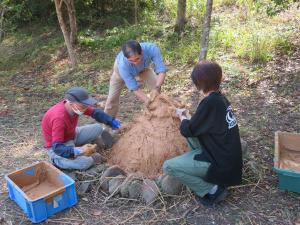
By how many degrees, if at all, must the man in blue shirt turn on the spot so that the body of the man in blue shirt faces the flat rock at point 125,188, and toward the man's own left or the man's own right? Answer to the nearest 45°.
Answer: approximately 45° to the man's own right

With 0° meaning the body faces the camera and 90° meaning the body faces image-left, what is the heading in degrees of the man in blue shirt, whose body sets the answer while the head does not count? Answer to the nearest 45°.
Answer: approximately 315°

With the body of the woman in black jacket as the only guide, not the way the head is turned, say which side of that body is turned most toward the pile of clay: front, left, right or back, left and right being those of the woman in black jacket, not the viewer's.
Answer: front

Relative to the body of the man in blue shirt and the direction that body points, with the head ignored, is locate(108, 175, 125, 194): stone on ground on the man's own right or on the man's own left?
on the man's own right

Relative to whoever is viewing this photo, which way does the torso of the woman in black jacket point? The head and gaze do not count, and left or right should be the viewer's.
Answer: facing away from the viewer and to the left of the viewer

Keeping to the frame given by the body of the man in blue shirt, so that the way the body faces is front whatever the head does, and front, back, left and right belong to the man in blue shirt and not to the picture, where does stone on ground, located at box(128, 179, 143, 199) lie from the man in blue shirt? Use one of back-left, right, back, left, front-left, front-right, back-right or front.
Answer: front-right

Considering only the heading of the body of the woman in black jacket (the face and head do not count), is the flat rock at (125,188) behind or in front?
in front

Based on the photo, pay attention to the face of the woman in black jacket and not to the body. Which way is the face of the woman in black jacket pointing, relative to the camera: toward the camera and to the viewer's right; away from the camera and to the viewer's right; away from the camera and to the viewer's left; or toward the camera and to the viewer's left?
away from the camera and to the viewer's left

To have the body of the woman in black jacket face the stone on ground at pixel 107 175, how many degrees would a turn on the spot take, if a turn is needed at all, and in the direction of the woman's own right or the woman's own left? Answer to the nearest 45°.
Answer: approximately 45° to the woman's own left

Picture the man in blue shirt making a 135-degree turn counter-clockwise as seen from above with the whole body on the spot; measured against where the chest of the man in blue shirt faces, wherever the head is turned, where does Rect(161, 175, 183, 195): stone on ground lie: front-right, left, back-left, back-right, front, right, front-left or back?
back

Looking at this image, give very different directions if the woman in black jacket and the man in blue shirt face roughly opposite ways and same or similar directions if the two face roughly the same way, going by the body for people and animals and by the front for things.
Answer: very different directions

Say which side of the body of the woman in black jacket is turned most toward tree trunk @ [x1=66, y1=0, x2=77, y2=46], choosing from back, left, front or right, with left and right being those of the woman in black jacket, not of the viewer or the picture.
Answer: front

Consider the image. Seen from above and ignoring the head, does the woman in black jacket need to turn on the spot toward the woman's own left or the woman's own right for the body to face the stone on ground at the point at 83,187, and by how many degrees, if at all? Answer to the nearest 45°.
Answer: approximately 45° to the woman's own left

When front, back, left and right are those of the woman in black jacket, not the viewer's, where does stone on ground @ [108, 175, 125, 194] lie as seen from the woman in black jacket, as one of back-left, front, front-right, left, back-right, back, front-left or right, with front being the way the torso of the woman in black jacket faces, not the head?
front-left
